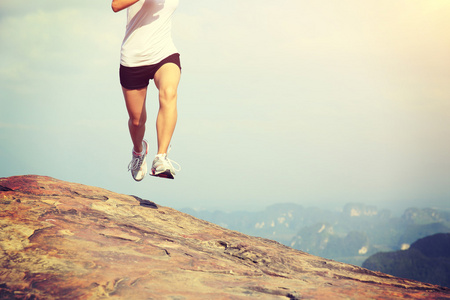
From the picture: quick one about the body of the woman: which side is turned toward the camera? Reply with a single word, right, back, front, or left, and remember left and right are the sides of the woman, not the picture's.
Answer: front
